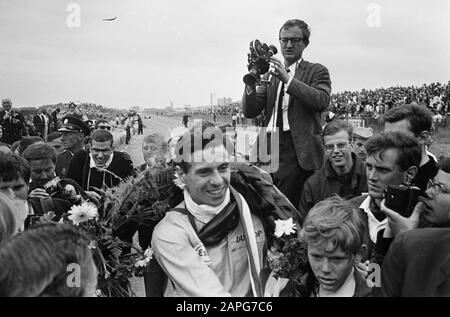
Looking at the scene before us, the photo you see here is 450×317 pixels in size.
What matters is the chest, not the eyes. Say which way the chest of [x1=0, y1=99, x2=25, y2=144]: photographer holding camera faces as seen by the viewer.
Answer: toward the camera

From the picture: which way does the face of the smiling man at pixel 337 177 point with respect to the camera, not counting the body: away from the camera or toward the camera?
toward the camera

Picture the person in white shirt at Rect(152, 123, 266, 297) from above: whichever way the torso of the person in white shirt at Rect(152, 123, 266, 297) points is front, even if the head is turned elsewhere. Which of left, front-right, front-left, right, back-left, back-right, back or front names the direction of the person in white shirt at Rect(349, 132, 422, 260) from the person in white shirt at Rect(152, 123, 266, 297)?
front-left

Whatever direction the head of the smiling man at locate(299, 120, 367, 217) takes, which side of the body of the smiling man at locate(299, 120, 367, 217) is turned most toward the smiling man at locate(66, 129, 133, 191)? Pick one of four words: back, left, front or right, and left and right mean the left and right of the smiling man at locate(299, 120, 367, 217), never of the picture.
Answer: right

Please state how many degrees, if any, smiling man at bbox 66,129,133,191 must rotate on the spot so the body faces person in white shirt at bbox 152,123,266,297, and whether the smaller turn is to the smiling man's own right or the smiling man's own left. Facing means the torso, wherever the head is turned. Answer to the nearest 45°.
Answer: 0° — they already face them

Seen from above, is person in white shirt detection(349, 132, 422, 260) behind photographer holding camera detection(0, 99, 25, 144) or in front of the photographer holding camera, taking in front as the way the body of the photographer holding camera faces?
in front

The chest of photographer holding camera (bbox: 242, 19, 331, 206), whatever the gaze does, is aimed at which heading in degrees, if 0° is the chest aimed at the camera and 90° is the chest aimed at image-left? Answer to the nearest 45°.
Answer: approximately 45°

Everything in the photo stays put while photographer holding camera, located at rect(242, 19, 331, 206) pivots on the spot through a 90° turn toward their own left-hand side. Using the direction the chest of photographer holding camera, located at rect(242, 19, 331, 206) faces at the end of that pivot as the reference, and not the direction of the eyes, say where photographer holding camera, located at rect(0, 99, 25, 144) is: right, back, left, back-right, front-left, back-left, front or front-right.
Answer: back

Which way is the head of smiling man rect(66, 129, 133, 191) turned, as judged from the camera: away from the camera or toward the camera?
toward the camera

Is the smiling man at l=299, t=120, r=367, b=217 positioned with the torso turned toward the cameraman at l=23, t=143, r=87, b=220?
no

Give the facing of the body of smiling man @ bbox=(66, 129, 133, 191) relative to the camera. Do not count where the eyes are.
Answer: toward the camera

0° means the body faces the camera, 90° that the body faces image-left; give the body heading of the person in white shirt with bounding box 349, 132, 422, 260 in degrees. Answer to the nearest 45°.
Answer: approximately 45°

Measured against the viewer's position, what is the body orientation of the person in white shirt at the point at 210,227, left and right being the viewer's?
facing the viewer and to the right of the viewer

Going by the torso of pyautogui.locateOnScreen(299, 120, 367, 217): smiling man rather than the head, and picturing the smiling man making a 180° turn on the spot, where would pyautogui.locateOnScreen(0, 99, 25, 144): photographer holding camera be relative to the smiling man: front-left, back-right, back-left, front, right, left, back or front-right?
front-left
